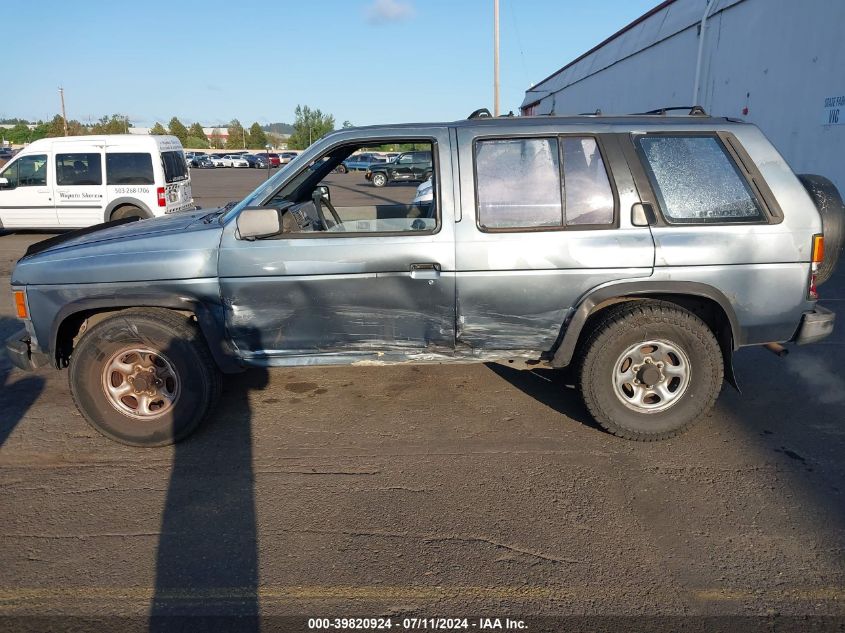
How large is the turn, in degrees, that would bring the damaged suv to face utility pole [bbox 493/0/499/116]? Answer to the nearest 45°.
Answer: approximately 90° to its right

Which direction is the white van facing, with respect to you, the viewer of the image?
facing away from the viewer and to the left of the viewer

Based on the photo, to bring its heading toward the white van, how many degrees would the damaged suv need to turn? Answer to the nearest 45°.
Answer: approximately 45° to its right

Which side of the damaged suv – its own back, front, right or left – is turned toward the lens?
left

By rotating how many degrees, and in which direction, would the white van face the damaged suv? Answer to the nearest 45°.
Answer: approximately 135° to its left

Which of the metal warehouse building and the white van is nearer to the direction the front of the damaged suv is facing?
the white van

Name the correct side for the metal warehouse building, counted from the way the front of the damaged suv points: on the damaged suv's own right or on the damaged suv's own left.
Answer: on the damaged suv's own right
